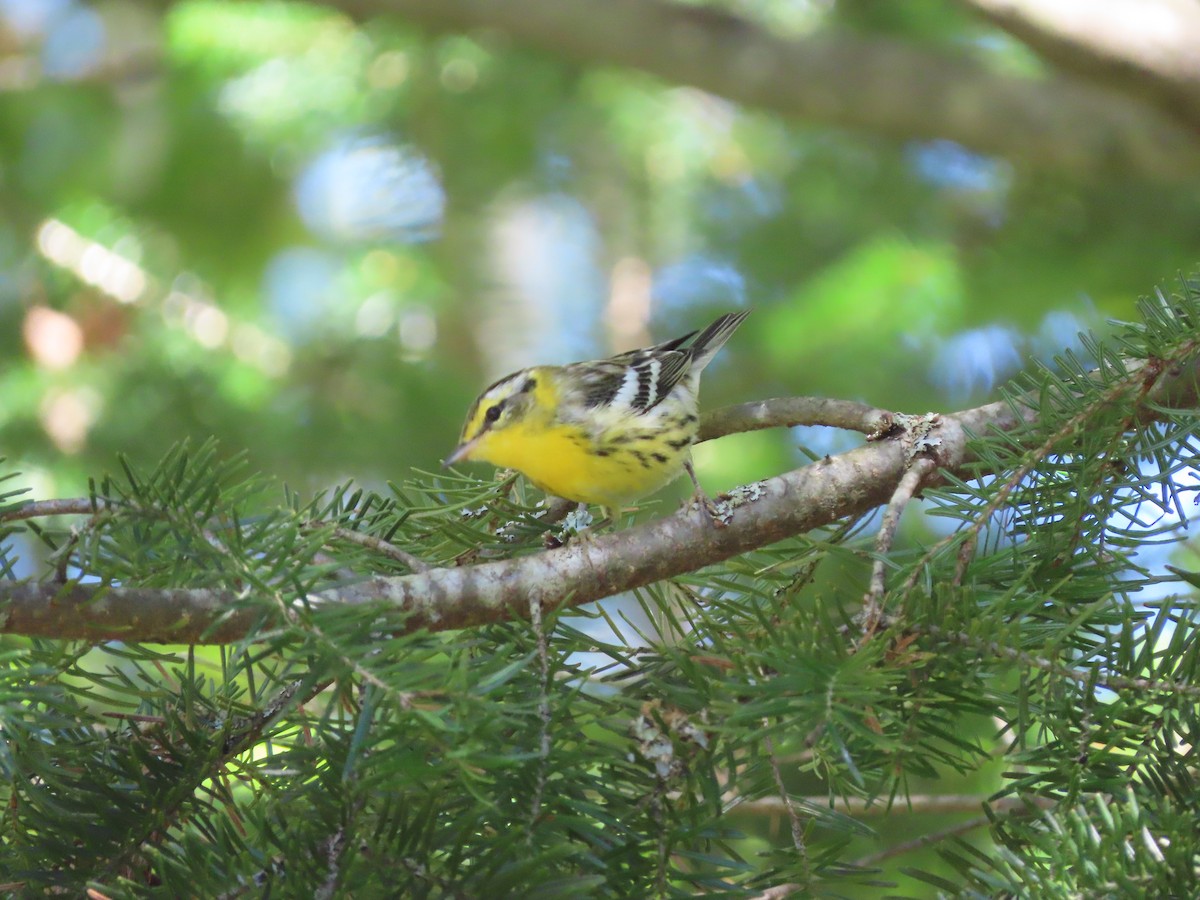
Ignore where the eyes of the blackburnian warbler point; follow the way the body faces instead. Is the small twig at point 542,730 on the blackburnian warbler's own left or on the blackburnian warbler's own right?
on the blackburnian warbler's own left

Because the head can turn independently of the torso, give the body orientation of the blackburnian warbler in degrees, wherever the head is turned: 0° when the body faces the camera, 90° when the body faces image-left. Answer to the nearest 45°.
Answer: approximately 90°

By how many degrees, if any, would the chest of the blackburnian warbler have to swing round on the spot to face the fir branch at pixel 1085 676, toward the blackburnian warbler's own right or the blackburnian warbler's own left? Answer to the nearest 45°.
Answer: approximately 90° to the blackburnian warbler's own left
